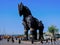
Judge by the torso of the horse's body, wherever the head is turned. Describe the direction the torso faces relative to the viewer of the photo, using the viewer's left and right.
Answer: facing the viewer and to the left of the viewer
